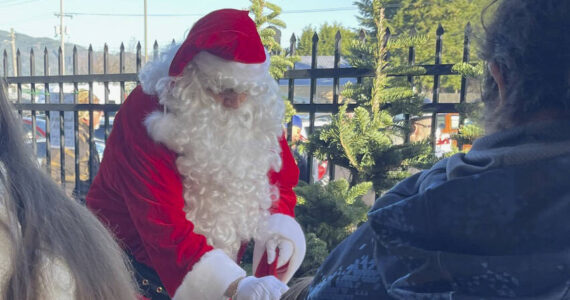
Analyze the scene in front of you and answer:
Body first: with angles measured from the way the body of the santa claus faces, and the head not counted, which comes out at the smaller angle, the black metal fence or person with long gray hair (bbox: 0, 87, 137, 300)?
the person with long gray hair

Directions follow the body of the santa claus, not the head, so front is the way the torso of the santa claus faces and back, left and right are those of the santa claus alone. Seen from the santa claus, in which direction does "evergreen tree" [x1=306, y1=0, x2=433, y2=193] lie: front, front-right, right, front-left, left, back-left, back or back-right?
left

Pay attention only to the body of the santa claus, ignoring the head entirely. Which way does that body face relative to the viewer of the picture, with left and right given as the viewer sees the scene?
facing the viewer and to the right of the viewer

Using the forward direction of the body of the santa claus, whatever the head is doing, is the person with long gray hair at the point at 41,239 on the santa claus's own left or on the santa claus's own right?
on the santa claus's own right

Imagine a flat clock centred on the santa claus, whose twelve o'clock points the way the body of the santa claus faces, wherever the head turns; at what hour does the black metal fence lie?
The black metal fence is roughly at 7 o'clock from the santa claus.

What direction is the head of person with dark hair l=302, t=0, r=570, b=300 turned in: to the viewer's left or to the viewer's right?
to the viewer's left
